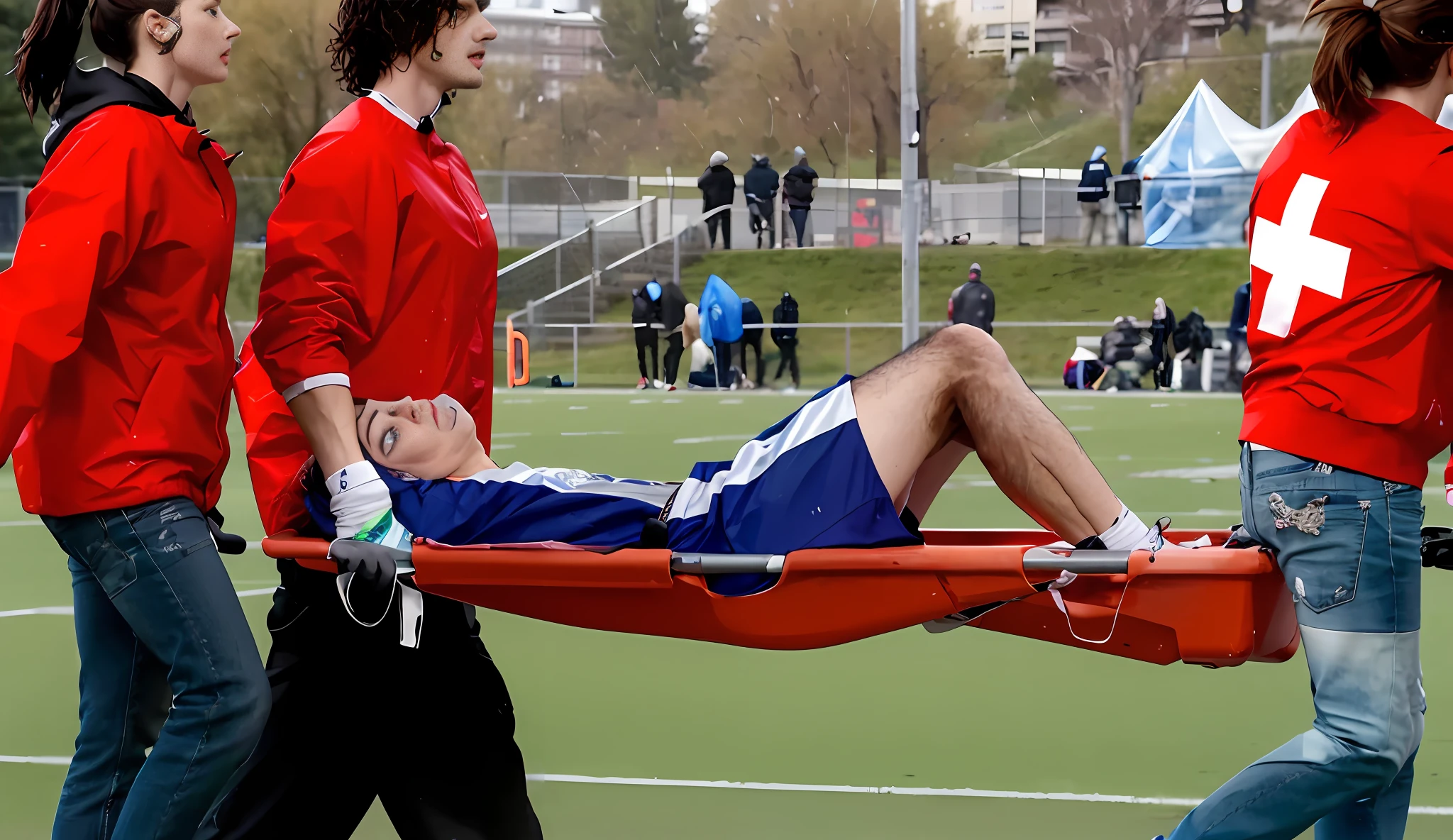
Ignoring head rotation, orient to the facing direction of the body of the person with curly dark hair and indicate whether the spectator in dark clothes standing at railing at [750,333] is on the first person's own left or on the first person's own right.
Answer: on the first person's own left

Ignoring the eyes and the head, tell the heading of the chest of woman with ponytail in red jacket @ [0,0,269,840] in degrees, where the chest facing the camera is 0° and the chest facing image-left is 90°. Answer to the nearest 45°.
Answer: approximately 270°

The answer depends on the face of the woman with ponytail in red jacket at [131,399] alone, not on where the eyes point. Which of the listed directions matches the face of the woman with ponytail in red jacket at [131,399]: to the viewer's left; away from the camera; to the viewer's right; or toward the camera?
to the viewer's right

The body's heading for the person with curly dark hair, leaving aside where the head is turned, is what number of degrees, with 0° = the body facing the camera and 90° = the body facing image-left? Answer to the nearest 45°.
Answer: approximately 270°

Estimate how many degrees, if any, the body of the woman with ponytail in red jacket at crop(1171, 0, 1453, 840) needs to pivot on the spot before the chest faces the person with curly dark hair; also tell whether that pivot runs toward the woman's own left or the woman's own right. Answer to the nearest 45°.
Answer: approximately 135° to the woman's own left

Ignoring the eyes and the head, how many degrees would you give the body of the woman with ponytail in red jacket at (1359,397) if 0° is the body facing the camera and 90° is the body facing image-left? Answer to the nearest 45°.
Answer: approximately 225°

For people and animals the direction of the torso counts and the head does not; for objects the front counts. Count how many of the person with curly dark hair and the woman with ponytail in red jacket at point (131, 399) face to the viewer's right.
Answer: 2

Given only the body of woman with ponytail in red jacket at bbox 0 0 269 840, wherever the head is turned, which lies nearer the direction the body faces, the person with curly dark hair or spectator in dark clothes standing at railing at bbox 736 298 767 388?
the person with curly dark hair

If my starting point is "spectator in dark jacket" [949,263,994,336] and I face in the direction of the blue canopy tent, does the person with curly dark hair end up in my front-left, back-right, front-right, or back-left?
back-right

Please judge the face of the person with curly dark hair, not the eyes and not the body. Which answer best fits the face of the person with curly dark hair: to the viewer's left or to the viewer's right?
to the viewer's right

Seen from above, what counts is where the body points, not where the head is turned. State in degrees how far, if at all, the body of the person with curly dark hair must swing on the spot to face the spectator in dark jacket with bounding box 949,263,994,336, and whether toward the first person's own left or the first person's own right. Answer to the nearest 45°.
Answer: approximately 45° to the first person's own left

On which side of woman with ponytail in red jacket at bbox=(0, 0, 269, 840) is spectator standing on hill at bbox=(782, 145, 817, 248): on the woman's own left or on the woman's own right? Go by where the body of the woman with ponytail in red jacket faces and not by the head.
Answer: on the woman's own left

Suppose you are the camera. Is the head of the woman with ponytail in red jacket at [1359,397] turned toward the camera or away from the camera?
away from the camera
